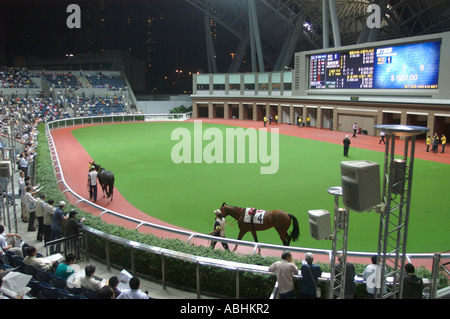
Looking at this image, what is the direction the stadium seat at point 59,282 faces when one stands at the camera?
facing away from the viewer and to the right of the viewer

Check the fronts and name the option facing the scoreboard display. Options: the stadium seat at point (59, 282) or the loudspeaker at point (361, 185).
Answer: the stadium seat

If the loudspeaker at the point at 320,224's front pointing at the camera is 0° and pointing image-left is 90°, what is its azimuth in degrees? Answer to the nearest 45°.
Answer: approximately 45°

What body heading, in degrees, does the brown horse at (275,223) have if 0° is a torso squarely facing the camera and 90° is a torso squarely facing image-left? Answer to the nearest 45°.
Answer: approximately 90°

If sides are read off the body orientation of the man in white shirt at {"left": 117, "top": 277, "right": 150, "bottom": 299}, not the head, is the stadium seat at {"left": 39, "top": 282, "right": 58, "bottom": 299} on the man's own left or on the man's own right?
on the man's own left

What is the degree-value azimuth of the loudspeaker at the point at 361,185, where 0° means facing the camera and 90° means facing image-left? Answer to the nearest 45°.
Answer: approximately 45°

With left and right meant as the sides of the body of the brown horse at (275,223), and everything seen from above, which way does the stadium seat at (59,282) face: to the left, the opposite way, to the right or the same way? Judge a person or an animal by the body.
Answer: to the right

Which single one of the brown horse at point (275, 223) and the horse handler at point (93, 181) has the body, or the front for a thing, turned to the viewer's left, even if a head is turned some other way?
the brown horse

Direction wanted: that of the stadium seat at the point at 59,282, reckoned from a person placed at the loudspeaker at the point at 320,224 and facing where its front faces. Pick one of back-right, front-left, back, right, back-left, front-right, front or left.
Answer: front-right

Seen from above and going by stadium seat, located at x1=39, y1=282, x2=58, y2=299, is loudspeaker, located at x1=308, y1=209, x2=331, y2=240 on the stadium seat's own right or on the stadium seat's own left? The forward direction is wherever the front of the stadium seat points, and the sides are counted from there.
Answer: on the stadium seat's own right
